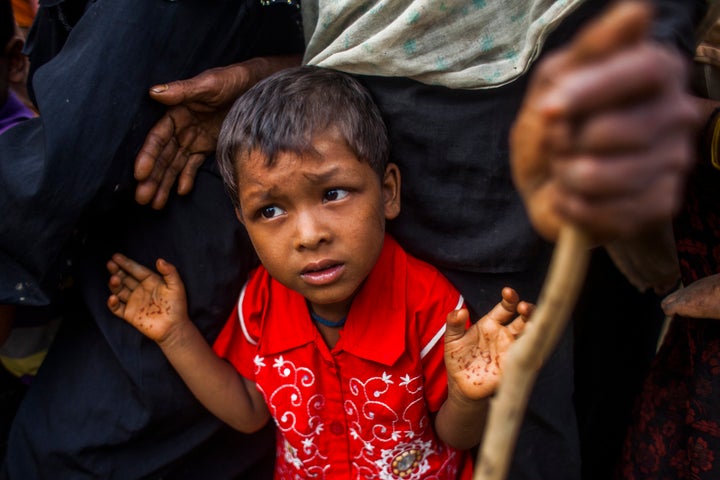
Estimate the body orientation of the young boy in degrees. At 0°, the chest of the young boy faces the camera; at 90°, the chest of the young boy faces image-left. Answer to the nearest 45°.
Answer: approximately 0°
